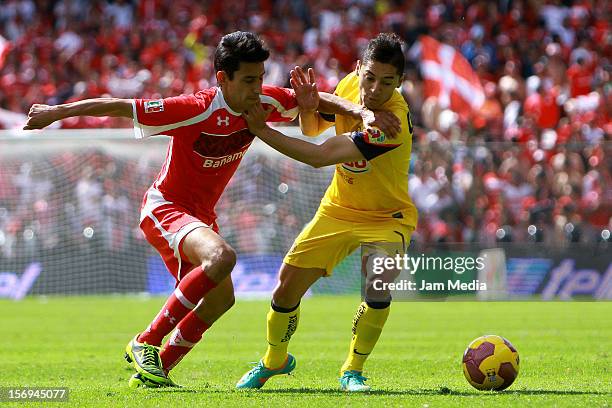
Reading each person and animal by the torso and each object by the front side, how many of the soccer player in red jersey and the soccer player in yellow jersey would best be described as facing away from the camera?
0

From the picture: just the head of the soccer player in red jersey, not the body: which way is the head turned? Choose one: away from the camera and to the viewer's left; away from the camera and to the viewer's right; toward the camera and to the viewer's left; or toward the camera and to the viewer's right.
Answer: toward the camera and to the viewer's right

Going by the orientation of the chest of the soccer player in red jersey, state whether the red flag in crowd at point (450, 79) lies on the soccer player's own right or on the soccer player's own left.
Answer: on the soccer player's own left

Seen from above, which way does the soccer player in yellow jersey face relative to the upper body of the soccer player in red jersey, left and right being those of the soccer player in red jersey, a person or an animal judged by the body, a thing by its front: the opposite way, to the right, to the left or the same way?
to the right

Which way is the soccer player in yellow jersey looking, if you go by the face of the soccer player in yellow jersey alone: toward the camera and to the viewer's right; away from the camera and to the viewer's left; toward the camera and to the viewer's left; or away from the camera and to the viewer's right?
toward the camera and to the viewer's left

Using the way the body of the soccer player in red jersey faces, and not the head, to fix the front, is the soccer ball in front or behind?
in front

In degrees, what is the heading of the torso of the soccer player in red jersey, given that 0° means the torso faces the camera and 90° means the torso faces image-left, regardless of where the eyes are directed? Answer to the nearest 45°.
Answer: approximately 315°

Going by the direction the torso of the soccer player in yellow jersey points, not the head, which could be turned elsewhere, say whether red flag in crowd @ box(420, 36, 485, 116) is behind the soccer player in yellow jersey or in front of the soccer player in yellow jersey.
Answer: behind
